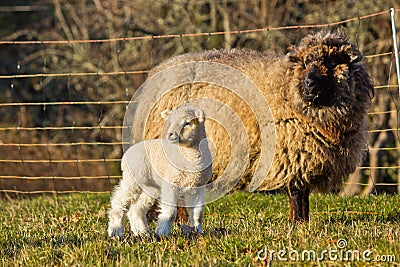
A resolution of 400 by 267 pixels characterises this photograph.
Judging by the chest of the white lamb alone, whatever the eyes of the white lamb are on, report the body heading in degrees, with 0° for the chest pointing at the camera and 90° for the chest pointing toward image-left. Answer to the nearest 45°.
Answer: approximately 315°

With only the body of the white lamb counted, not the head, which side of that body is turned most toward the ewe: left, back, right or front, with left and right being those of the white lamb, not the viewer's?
left
